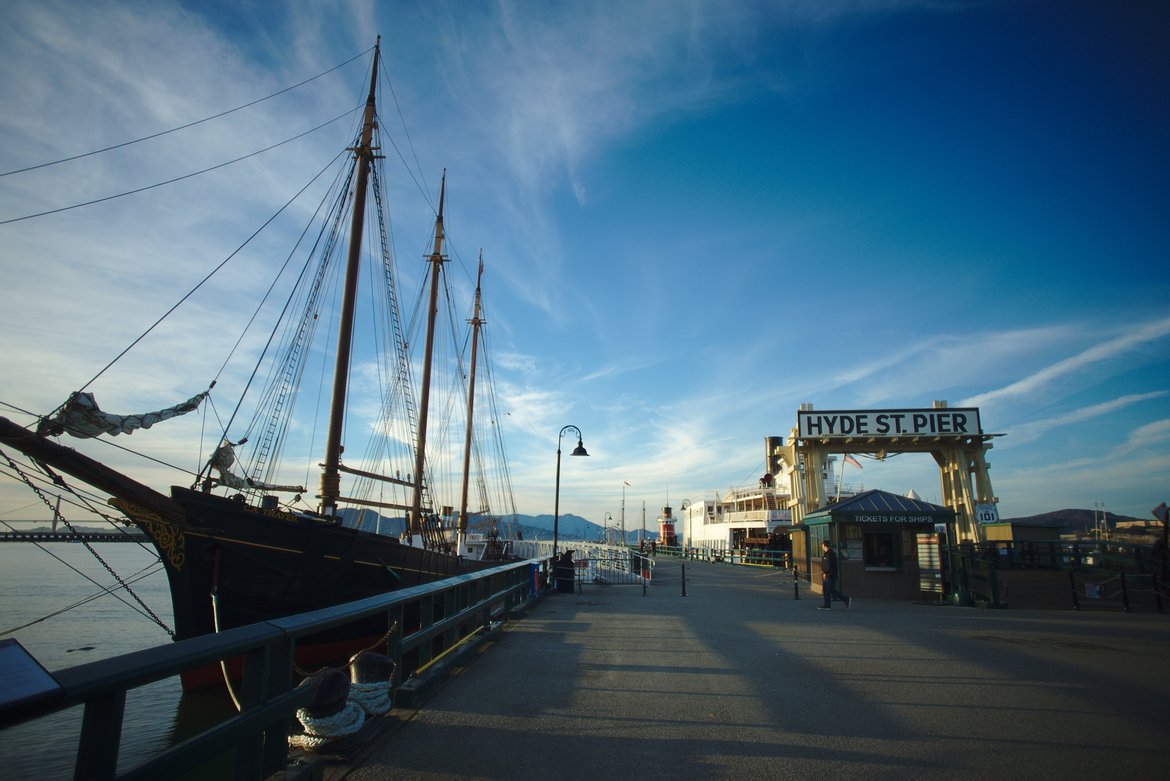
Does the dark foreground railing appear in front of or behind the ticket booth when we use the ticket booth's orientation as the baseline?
in front

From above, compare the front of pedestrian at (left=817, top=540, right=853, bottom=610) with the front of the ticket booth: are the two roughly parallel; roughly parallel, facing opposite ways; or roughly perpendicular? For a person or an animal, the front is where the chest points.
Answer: roughly perpendicular

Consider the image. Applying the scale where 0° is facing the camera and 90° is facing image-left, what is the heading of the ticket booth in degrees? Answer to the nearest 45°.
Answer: approximately 0°

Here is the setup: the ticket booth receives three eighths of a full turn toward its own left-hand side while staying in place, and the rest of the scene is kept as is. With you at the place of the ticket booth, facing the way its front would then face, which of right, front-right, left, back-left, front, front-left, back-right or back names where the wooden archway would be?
front-left

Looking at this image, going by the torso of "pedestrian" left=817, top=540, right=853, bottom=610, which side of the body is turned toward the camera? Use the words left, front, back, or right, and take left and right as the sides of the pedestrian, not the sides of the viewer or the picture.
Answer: left

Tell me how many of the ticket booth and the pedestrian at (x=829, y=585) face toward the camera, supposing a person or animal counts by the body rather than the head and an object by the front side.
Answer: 1

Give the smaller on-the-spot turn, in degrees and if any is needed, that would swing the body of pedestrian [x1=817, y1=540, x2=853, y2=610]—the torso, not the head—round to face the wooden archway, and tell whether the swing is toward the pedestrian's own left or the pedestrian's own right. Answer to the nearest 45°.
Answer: approximately 90° to the pedestrian's own right
